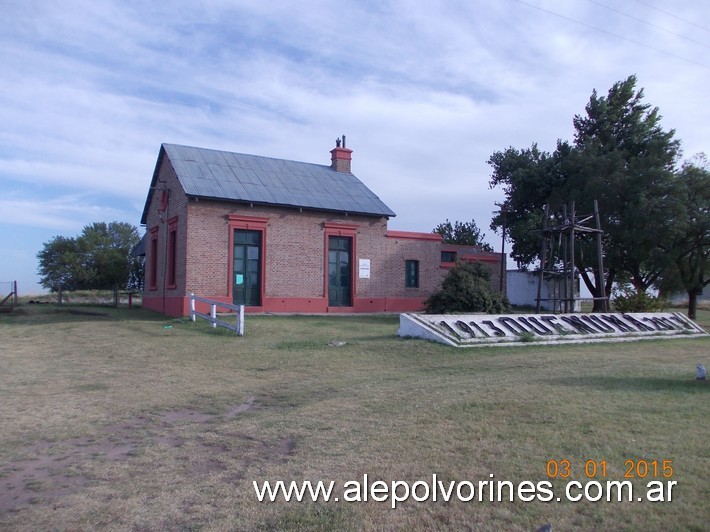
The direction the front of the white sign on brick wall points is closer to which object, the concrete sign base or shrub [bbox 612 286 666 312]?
the concrete sign base

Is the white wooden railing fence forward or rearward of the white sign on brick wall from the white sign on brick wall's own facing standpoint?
forward

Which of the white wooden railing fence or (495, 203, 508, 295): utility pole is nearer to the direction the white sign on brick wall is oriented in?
the white wooden railing fence

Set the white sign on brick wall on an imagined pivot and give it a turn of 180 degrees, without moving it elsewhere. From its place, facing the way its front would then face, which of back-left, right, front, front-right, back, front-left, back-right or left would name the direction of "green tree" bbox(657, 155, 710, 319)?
right

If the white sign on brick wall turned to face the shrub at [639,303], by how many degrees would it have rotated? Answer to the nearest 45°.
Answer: approximately 45° to its left

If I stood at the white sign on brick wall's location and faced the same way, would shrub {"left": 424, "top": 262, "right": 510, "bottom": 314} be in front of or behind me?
in front

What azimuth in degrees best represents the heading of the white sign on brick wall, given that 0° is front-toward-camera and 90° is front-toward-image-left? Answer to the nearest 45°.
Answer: approximately 0°

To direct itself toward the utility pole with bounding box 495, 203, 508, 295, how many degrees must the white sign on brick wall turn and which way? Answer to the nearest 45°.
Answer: approximately 90° to its left

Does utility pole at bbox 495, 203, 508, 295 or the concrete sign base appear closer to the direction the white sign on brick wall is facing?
the concrete sign base
